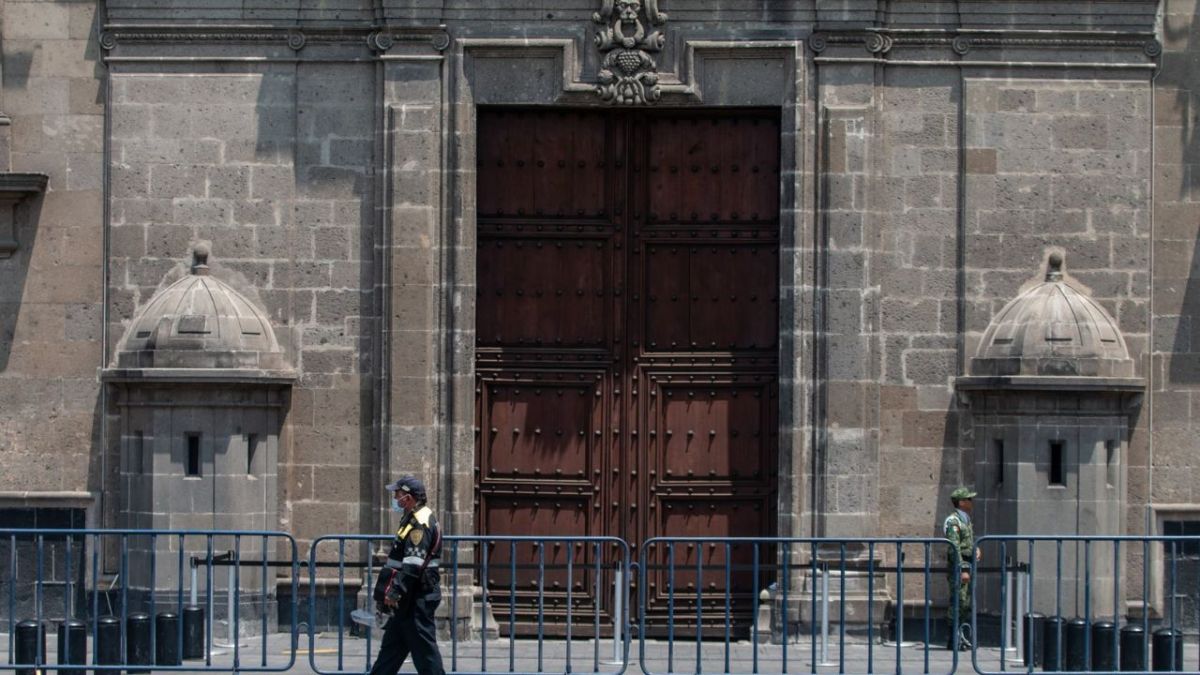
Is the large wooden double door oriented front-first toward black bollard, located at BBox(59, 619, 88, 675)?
no

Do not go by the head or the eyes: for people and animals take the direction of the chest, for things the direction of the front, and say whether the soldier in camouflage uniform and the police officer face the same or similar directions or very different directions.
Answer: very different directions

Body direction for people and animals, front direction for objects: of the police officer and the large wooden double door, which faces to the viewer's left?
the police officer

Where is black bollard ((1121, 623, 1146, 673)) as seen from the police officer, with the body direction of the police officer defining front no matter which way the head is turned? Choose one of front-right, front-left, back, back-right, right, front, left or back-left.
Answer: back

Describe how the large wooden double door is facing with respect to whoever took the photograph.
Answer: facing the viewer

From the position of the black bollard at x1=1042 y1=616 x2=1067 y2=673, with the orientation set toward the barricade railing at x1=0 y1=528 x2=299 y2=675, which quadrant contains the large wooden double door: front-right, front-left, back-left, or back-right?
front-right

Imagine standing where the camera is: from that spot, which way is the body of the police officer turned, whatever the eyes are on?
to the viewer's left

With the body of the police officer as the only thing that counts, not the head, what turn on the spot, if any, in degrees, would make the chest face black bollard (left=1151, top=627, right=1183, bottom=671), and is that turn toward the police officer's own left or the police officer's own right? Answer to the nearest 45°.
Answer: approximately 180°
